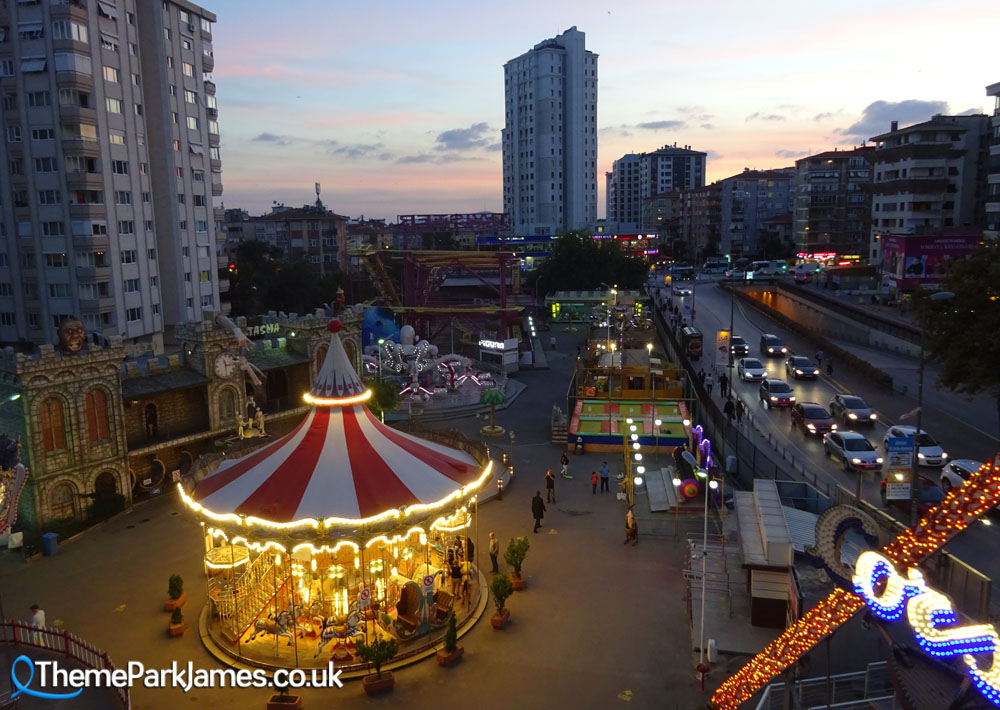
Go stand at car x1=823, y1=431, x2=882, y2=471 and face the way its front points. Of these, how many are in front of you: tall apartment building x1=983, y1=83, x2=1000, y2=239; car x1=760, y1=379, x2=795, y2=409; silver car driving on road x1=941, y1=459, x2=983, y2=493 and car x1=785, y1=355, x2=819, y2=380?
1

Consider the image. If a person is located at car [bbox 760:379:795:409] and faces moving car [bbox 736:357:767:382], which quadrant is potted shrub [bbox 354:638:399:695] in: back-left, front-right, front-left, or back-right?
back-left

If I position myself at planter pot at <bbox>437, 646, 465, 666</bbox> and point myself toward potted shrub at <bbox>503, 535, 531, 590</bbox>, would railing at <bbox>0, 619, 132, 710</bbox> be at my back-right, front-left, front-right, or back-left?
back-left

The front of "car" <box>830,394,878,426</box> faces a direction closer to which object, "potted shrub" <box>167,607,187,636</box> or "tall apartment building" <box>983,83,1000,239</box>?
the potted shrub

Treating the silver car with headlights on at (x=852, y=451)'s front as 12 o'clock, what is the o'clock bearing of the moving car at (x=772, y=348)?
The moving car is roughly at 7 o'clock from the silver car with headlights on.

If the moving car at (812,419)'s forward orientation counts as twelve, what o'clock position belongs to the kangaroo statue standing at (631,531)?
The kangaroo statue standing is roughly at 2 o'clock from the moving car.

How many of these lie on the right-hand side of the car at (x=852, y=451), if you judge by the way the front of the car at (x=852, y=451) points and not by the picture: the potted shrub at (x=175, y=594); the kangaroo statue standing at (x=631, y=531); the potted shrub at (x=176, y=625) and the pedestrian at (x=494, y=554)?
4
